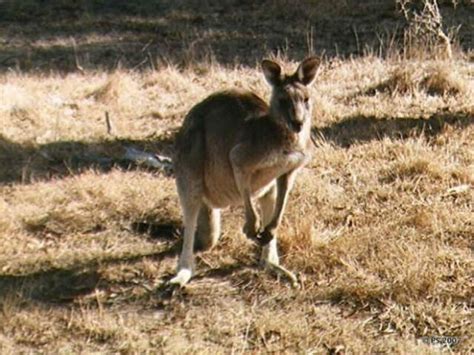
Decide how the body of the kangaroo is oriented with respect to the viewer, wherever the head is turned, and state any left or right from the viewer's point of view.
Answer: facing the viewer and to the right of the viewer

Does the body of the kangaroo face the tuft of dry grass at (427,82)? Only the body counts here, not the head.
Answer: no
